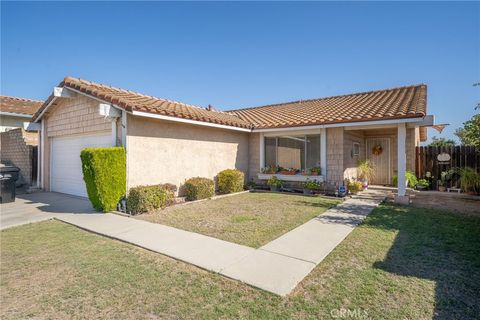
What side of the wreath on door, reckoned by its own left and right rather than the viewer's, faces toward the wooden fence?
left

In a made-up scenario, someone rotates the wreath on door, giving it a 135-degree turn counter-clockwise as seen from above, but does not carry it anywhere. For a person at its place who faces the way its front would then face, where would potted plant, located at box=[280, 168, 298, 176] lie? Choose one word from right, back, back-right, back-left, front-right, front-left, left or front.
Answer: back

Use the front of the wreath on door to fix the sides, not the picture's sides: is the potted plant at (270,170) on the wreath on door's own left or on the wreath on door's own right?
on the wreath on door's own right

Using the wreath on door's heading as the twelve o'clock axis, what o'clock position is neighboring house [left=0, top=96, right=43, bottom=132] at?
The neighboring house is roughly at 2 o'clock from the wreath on door.

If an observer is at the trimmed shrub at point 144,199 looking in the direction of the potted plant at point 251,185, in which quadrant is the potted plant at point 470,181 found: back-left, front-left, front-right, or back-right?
front-right

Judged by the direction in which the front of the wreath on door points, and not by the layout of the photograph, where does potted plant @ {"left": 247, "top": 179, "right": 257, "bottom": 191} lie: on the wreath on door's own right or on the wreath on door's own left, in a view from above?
on the wreath on door's own right

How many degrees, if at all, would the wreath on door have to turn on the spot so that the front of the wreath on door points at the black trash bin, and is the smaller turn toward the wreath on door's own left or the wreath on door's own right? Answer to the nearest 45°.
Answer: approximately 45° to the wreath on door's own right

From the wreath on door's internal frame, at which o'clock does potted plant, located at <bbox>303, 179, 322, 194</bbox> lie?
The potted plant is roughly at 1 o'clock from the wreath on door.

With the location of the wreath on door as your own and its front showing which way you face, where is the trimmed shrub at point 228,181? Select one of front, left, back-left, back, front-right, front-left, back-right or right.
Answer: front-right

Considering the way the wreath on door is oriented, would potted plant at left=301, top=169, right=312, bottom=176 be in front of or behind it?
in front

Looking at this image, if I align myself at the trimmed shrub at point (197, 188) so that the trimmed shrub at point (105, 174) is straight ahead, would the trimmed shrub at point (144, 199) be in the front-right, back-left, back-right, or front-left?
front-left

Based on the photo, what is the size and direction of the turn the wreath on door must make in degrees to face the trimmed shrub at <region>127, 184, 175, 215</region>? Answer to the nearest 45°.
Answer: approximately 45° to its right

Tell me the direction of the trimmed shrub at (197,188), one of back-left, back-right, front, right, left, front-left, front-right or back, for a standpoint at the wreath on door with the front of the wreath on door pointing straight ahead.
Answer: front-right

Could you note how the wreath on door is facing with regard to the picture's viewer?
facing the viewer

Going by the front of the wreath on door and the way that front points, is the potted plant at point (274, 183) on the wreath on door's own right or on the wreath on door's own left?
on the wreath on door's own right
